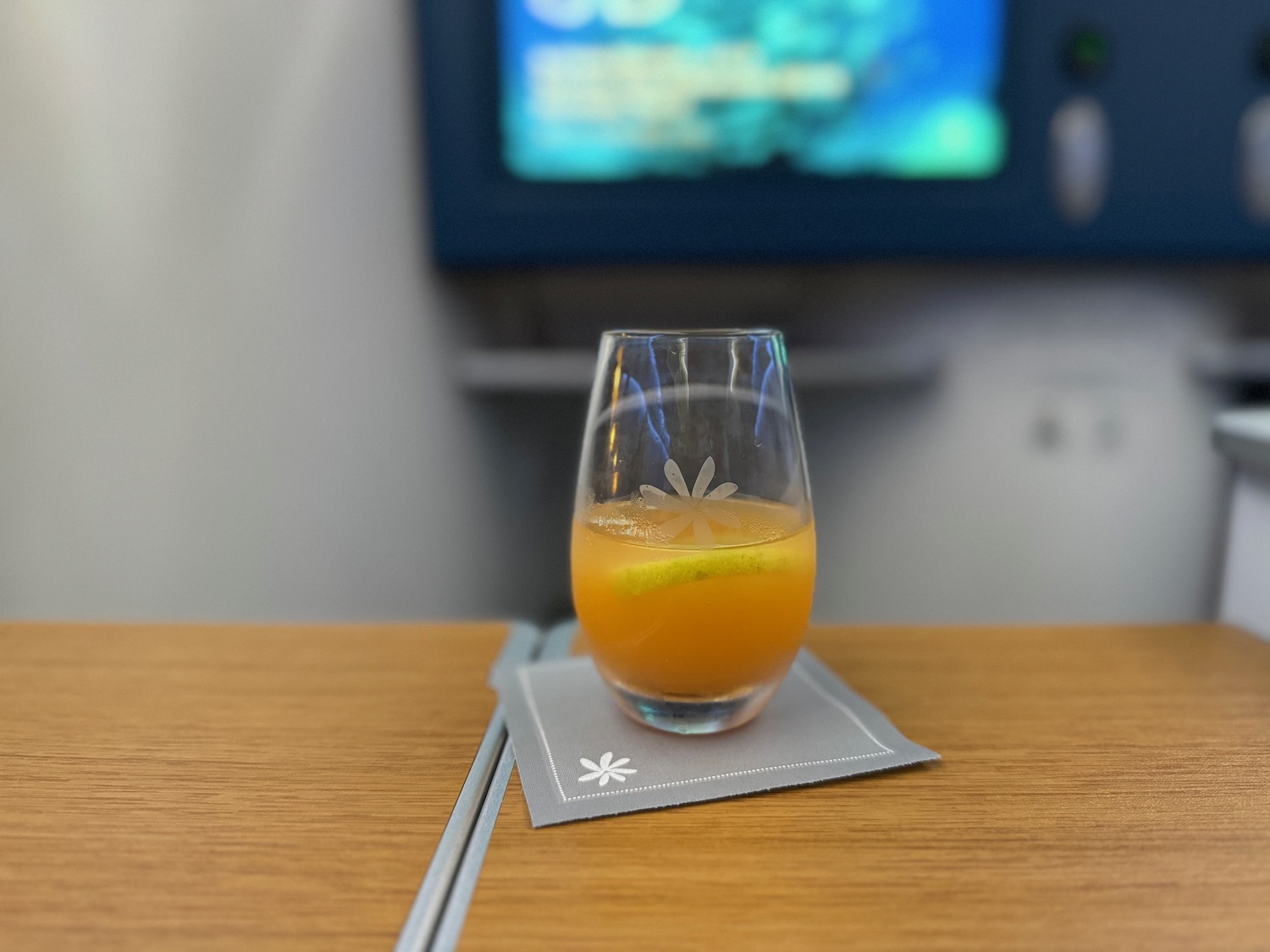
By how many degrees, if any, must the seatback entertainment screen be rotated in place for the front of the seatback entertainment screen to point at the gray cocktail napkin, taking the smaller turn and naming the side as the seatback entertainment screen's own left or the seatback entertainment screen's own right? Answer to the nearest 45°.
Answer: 0° — it already faces it

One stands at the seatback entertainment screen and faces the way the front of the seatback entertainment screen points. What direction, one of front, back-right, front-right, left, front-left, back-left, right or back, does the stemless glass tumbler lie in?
front

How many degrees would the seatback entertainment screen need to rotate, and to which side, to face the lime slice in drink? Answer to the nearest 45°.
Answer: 0° — it already faces it

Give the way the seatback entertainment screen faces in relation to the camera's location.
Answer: facing the viewer
